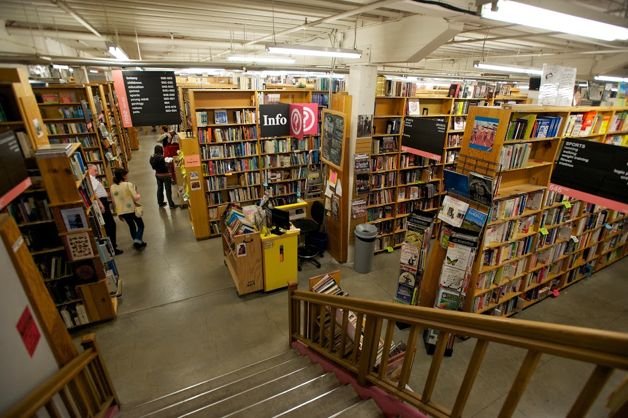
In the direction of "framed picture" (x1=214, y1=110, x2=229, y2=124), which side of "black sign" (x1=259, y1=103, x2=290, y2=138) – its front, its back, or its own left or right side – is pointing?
right

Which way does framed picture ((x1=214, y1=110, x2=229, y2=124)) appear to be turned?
toward the camera

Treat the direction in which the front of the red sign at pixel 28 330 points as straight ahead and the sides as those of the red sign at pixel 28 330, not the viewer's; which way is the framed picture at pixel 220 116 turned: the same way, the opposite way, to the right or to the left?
to the right

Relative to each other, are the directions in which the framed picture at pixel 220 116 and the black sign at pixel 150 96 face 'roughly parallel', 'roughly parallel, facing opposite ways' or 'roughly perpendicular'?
roughly parallel

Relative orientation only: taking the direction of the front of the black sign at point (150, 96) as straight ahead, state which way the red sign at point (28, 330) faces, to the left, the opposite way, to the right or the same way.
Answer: to the left

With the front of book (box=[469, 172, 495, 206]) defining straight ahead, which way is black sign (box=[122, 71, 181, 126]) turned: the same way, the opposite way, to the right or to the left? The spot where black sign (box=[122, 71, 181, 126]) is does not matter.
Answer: to the left

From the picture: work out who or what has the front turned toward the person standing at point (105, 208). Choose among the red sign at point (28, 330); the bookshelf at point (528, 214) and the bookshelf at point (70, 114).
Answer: the bookshelf at point (70, 114)

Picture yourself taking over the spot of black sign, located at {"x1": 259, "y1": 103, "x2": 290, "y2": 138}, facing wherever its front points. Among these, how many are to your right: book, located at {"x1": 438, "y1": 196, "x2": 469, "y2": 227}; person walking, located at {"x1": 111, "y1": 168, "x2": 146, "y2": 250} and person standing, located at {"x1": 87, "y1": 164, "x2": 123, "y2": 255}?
2

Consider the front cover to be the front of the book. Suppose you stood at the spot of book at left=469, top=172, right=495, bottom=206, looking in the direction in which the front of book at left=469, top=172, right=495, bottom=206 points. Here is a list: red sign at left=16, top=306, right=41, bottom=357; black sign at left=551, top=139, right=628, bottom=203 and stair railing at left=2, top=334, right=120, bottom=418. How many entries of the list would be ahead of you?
2

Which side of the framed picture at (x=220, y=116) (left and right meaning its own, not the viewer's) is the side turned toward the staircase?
front

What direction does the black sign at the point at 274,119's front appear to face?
toward the camera

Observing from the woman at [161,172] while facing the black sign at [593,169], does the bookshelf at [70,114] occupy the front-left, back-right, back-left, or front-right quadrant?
back-right

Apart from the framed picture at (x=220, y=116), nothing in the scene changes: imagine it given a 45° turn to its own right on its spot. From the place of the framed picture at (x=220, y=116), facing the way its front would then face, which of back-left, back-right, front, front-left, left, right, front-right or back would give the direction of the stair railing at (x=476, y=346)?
front-left

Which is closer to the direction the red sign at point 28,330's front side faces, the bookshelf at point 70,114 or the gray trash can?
the gray trash can
